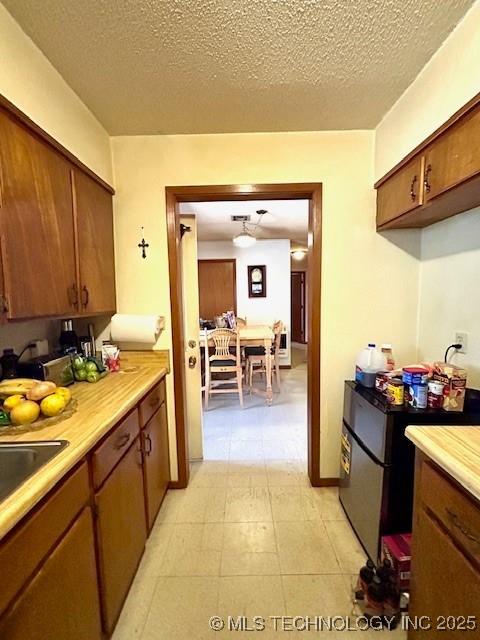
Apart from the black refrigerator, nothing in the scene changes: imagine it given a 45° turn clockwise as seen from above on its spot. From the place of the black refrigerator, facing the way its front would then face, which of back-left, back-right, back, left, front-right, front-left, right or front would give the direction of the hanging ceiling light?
front-right

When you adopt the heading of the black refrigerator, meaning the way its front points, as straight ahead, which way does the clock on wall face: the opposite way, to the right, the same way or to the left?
to the left

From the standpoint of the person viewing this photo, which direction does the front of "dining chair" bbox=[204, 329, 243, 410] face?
facing away from the viewer

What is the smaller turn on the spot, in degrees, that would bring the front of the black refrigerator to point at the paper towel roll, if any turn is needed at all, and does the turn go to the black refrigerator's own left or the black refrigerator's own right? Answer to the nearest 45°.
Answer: approximately 45° to the black refrigerator's own right

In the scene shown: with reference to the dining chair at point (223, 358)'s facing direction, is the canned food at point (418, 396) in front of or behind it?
behind

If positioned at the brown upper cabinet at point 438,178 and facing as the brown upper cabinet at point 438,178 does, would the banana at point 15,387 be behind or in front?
in front

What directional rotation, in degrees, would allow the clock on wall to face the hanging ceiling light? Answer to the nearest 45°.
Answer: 0° — it already faces it

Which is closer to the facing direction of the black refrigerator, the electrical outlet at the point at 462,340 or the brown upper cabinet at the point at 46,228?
the brown upper cabinet

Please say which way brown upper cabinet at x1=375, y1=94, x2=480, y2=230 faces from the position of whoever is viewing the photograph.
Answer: facing the viewer and to the left of the viewer

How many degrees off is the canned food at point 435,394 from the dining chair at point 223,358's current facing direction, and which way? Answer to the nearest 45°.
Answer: approximately 180°

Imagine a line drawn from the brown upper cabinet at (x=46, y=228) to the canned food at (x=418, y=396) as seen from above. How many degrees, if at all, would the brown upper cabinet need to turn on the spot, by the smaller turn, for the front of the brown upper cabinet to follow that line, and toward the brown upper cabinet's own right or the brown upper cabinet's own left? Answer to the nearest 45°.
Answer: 0° — it already faces it

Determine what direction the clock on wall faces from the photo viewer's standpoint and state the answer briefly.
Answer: facing the viewer

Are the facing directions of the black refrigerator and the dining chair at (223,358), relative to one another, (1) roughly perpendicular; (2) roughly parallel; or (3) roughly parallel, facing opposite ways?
roughly perpendicular

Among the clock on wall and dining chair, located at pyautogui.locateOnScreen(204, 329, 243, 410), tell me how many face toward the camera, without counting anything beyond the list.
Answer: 1
